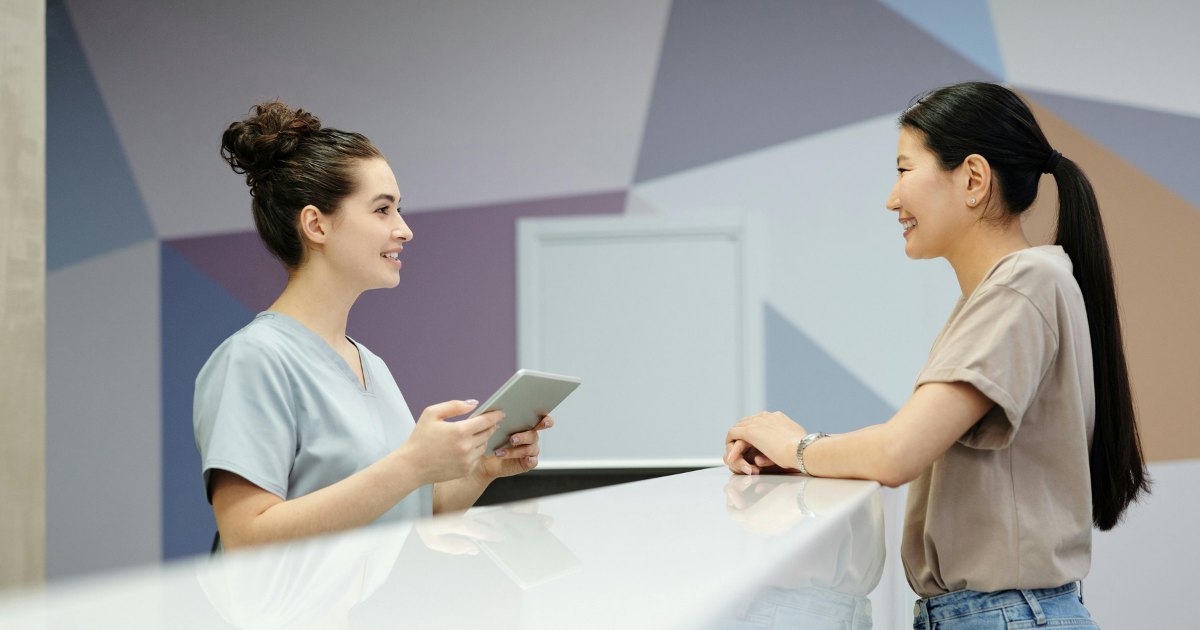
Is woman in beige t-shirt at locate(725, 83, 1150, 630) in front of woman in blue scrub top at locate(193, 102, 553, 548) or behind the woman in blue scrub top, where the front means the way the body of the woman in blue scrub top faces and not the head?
in front

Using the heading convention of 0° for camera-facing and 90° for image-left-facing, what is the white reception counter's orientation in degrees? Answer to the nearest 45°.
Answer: approximately 315°

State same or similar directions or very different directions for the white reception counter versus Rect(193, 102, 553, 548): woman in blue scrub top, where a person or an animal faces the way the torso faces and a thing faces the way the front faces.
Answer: same or similar directions

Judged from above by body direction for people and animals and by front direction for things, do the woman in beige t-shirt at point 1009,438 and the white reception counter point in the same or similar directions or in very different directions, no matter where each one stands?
very different directions

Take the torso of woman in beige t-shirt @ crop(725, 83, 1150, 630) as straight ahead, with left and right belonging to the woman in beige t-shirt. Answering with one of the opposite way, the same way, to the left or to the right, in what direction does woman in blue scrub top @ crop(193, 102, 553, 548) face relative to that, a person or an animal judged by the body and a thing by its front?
the opposite way

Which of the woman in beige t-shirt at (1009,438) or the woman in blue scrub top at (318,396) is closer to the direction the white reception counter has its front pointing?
the woman in beige t-shirt

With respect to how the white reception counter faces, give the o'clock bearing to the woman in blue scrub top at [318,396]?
The woman in blue scrub top is roughly at 7 o'clock from the white reception counter.

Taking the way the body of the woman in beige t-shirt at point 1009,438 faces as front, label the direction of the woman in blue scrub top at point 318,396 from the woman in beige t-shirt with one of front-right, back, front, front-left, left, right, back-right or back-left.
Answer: front

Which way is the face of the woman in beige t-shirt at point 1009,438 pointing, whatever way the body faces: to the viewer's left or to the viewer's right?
to the viewer's left

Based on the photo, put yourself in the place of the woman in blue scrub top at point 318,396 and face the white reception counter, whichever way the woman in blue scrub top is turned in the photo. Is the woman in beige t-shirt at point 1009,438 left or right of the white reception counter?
left

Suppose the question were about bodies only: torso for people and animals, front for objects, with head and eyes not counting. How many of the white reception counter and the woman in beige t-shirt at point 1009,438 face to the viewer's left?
1

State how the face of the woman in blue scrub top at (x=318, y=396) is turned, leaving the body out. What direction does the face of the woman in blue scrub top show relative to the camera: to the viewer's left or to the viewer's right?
to the viewer's right

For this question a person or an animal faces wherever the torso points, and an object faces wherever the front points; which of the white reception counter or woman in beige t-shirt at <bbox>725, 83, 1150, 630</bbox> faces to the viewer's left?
the woman in beige t-shirt

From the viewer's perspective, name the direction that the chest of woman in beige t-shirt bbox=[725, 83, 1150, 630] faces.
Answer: to the viewer's left

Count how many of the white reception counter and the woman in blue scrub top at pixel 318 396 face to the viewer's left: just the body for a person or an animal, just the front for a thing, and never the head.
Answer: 0

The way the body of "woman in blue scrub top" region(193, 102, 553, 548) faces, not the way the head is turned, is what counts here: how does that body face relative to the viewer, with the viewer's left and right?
facing the viewer and to the right of the viewer
